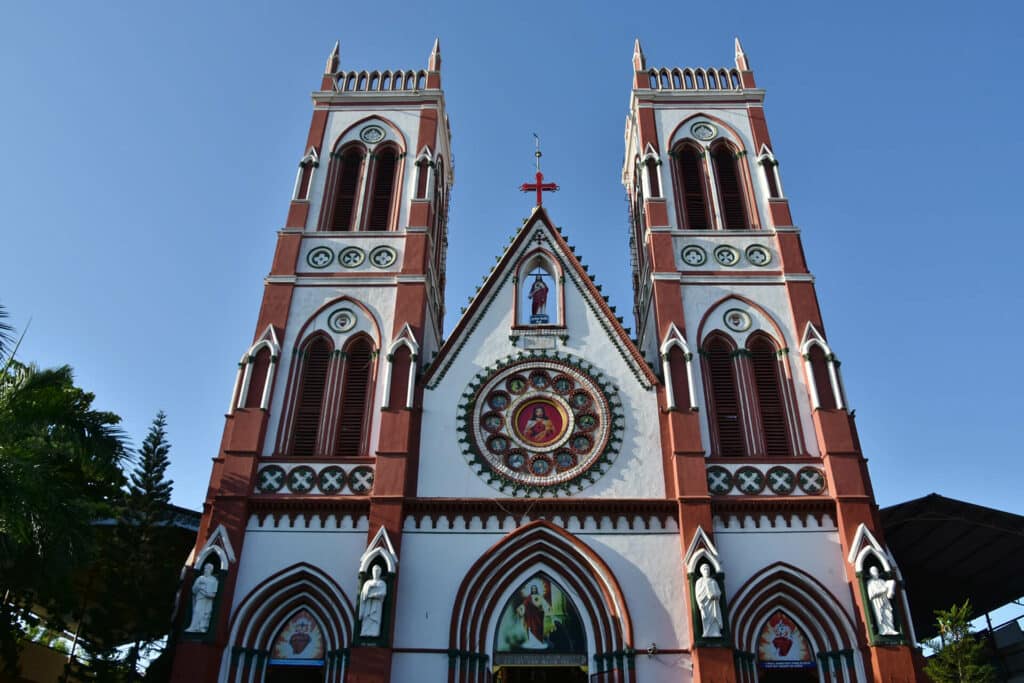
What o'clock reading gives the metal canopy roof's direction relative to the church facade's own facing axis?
The metal canopy roof is roughly at 8 o'clock from the church facade.

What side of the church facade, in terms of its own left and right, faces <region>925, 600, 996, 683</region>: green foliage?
left

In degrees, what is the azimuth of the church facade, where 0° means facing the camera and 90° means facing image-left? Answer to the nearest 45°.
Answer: approximately 0°

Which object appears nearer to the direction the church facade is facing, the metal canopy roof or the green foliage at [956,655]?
the green foliage
